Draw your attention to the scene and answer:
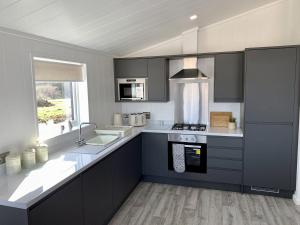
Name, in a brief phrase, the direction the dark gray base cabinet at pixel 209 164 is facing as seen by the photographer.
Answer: facing the viewer

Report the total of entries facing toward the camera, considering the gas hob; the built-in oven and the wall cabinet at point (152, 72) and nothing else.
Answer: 3

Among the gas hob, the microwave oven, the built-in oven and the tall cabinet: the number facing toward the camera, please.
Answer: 4

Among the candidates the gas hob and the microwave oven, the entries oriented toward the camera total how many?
2

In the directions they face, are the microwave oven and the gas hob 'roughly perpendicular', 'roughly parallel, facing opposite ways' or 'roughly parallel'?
roughly parallel

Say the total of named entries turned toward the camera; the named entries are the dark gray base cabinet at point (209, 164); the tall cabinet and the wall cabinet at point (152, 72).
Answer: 3

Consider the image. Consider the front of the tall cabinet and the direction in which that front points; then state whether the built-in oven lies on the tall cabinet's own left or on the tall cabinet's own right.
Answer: on the tall cabinet's own right

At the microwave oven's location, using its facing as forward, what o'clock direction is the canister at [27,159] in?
The canister is roughly at 1 o'clock from the microwave oven.

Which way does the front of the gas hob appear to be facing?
toward the camera
